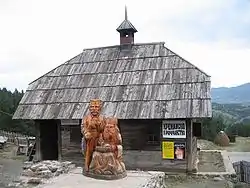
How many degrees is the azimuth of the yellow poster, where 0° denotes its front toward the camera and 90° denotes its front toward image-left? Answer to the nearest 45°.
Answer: approximately 0°

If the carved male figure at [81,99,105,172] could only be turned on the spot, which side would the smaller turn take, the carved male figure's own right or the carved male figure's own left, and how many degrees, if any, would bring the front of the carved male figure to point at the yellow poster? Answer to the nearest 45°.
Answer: approximately 135° to the carved male figure's own left

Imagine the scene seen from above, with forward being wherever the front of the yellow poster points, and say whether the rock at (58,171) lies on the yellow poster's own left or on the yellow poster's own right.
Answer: on the yellow poster's own right

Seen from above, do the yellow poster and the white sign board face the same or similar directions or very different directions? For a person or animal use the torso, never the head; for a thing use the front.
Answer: same or similar directions

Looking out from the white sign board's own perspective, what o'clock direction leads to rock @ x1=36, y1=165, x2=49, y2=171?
The rock is roughly at 2 o'clock from the white sign board.

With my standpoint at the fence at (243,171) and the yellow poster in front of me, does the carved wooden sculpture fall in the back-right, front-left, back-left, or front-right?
front-left

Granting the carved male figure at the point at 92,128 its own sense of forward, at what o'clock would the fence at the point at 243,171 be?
The fence is roughly at 8 o'clock from the carved male figure.

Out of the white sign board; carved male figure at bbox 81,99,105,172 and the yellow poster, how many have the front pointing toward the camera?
3

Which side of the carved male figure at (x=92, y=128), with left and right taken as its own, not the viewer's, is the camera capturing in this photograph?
front

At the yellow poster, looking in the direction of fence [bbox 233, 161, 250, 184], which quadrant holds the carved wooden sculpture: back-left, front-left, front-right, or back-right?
back-right

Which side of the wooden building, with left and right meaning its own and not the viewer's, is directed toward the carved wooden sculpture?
front

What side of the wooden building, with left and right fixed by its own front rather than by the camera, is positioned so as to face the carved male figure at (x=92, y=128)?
front

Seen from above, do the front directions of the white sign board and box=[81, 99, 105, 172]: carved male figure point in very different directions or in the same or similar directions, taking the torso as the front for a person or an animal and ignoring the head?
same or similar directions

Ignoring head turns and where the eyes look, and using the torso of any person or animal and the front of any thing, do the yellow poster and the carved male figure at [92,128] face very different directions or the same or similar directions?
same or similar directions

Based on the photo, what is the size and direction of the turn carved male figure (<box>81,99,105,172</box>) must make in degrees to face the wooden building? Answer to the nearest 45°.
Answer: approximately 180°

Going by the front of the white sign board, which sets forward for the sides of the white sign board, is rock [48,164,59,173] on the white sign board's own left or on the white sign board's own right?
on the white sign board's own right

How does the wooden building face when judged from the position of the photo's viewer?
facing the viewer
